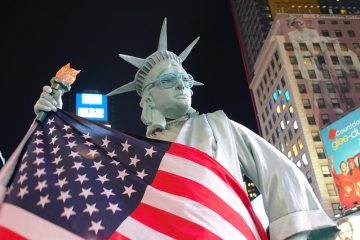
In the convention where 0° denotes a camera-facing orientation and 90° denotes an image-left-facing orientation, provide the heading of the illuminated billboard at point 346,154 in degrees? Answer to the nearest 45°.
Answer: approximately 45°

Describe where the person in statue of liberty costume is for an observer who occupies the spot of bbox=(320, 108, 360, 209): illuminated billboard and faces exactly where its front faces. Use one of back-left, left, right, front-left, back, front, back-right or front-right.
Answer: front-left

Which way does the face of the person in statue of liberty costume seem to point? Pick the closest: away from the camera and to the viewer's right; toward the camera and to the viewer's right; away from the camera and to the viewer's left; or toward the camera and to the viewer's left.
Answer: toward the camera and to the viewer's right

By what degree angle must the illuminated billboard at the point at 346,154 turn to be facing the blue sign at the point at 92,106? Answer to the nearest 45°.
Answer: approximately 45° to its right
